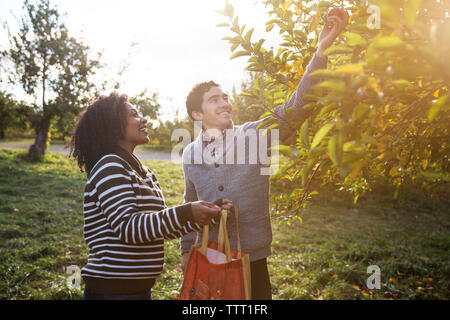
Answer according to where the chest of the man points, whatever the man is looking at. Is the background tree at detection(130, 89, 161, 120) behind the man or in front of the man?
behind

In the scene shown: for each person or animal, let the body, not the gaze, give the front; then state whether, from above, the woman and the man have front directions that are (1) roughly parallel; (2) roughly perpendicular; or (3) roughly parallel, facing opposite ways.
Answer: roughly perpendicular

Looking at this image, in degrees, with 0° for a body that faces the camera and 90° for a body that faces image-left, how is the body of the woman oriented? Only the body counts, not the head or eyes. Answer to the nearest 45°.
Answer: approximately 270°

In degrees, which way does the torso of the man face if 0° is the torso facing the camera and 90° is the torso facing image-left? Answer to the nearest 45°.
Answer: approximately 0°

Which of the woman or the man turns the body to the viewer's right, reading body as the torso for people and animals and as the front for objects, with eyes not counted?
the woman

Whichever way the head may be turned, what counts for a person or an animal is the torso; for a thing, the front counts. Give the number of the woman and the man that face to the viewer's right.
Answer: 1

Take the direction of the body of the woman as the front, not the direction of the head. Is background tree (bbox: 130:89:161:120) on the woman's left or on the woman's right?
on the woman's left
